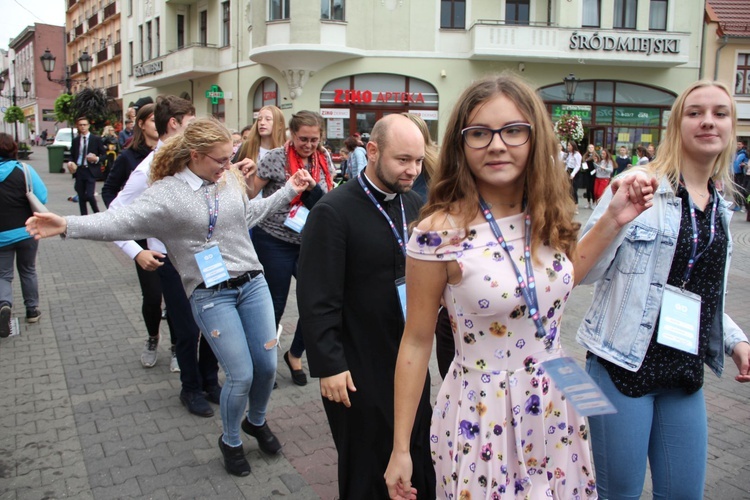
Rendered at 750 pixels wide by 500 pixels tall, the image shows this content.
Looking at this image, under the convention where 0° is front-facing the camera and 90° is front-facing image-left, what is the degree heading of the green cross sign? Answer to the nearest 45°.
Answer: approximately 0°

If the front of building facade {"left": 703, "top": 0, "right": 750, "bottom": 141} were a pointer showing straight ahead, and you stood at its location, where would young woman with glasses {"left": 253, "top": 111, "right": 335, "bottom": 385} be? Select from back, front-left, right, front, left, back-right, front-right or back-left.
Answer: front

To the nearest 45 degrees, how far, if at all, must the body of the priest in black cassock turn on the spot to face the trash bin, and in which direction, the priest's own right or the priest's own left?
approximately 180°

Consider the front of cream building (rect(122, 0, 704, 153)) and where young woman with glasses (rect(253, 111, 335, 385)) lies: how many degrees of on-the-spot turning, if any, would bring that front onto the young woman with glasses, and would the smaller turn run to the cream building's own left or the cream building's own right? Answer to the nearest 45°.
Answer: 0° — it already faces them

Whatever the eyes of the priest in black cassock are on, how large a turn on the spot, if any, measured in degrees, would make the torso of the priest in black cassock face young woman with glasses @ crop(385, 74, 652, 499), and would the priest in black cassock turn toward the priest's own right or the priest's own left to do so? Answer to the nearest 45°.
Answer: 0° — they already face them

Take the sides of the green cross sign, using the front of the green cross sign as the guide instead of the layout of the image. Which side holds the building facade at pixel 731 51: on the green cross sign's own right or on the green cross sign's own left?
on the green cross sign's own left

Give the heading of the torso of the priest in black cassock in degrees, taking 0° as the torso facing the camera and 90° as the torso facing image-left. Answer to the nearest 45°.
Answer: approximately 315°

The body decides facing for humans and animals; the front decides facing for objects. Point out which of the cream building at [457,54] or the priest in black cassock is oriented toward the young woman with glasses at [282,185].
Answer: the cream building

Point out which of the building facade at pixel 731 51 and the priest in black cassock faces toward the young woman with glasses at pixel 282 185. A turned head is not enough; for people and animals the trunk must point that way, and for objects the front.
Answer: the building facade

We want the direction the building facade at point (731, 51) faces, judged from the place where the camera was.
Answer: facing the viewer

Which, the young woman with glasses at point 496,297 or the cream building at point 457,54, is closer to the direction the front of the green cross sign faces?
the young woman with glasses

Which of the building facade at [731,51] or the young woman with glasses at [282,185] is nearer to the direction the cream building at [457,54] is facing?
the young woman with glasses

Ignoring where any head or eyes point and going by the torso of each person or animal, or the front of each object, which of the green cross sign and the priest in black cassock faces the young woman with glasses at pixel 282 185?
the green cross sign

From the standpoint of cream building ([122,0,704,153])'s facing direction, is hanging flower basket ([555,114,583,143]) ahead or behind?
ahead

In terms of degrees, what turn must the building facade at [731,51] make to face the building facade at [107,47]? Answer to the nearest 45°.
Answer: approximately 90° to its right

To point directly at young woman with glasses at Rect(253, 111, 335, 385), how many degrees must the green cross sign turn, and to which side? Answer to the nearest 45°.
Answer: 0° — it already faces them
